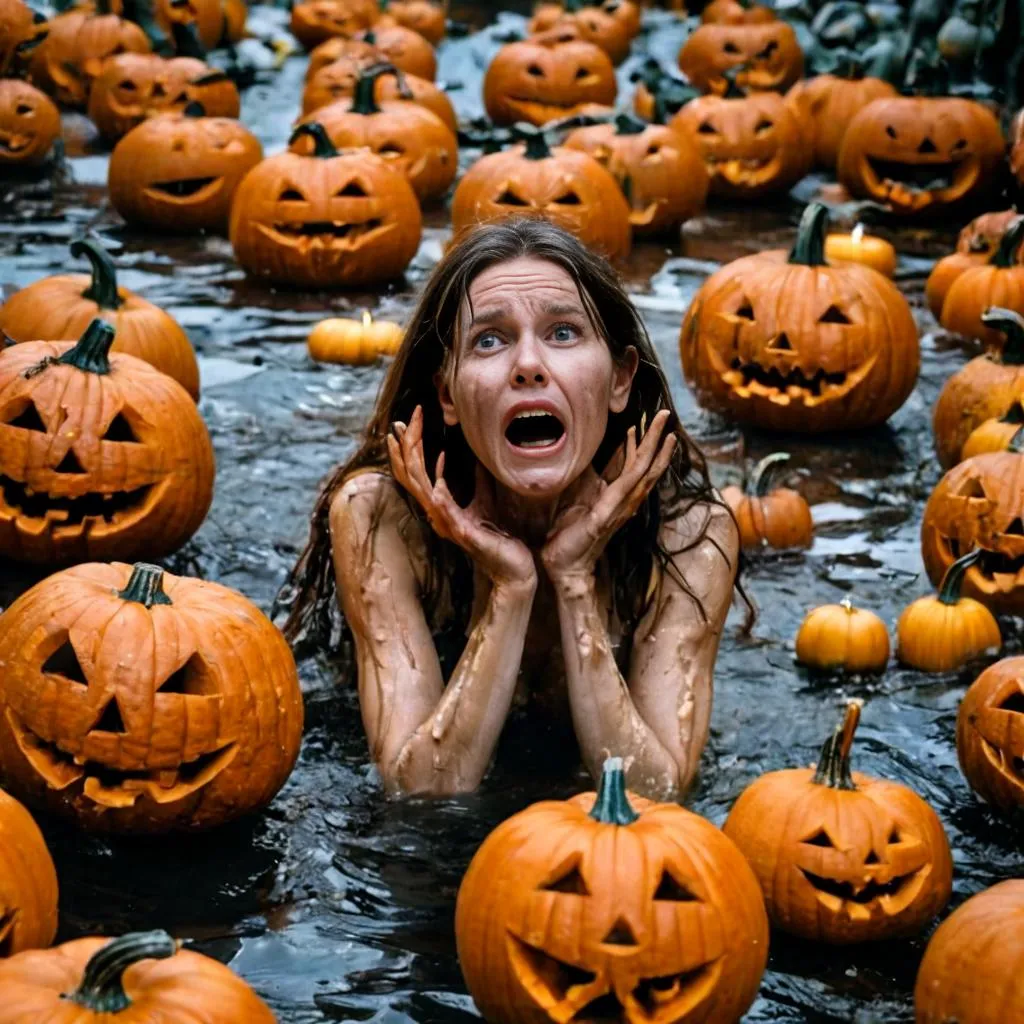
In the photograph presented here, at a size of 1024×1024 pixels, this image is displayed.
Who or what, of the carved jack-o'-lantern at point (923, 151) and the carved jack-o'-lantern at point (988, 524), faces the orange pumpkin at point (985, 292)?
the carved jack-o'-lantern at point (923, 151)

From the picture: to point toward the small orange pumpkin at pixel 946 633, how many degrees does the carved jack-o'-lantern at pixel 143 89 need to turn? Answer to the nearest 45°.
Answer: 0° — it already faces it

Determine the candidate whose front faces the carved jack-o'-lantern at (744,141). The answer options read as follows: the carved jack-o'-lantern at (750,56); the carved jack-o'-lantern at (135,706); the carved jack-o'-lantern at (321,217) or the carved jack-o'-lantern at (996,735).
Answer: the carved jack-o'-lantern at (750,56)

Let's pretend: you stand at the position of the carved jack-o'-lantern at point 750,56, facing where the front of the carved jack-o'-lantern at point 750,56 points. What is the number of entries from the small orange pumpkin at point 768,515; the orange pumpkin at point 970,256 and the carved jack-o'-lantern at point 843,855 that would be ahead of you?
3

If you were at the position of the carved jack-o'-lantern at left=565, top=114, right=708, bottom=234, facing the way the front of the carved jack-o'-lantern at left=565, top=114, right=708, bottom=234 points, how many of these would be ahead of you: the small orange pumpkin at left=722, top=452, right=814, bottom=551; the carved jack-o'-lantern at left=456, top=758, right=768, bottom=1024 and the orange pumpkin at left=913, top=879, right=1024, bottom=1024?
3

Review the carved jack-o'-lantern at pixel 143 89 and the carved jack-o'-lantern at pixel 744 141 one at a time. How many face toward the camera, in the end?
2

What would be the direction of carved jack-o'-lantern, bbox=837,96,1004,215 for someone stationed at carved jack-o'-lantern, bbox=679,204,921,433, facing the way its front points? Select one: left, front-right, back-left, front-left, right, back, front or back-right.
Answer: back

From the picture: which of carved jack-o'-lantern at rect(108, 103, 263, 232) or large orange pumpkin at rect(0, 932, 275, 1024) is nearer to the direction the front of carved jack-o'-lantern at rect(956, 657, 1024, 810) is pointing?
the large orange pumpkin

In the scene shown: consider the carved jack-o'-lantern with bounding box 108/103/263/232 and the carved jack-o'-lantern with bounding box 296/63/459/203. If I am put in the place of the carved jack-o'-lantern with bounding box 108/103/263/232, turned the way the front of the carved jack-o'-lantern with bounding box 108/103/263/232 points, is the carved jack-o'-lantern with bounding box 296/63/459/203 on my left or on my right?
on my left
